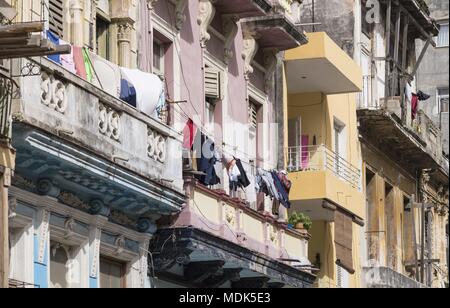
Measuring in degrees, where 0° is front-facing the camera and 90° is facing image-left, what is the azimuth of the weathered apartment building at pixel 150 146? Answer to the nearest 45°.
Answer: approximately 315°

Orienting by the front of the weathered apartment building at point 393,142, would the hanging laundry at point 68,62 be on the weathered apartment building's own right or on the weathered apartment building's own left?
on the weathered apartment building's own right

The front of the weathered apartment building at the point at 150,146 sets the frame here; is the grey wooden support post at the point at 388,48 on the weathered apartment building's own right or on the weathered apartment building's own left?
on the weathered apartment building's own left

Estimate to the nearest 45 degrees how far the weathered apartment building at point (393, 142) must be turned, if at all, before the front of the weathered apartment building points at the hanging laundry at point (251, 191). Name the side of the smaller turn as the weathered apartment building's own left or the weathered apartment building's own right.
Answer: approximately 45° to the weathered apartment building's own right

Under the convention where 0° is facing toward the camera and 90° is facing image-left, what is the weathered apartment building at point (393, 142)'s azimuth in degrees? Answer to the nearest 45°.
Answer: approximately 315°

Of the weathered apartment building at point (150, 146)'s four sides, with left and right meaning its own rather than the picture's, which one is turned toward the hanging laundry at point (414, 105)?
left

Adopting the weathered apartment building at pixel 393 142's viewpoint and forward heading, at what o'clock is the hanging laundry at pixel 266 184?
The hanging laundry is roughly at 2 o'clock from the weathered apartment building.

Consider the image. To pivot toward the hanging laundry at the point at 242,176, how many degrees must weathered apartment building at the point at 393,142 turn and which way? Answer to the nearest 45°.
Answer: approximately 45° to its right

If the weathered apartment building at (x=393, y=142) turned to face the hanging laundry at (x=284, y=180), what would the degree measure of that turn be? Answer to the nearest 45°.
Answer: approximately 45° to its right

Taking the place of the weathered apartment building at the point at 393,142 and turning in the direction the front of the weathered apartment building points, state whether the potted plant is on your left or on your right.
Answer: on your right
